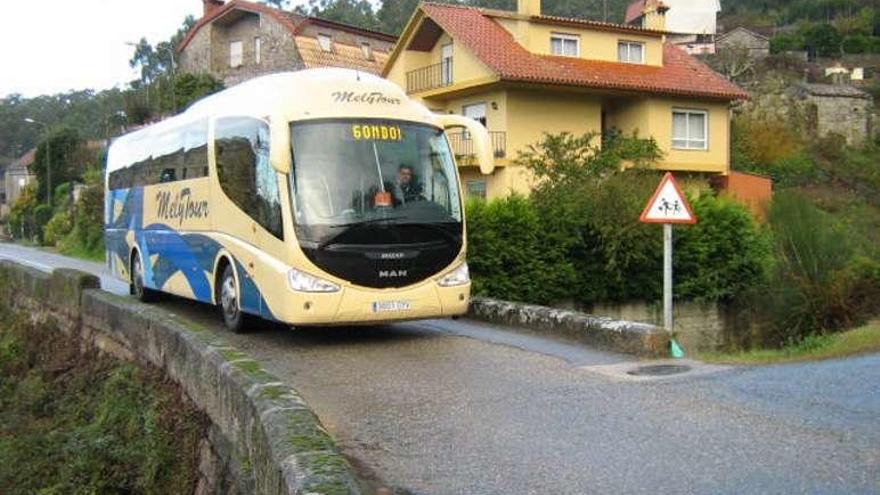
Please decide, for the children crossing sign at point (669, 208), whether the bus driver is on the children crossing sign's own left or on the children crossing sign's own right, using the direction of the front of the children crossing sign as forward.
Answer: on the children crossing sign's own right

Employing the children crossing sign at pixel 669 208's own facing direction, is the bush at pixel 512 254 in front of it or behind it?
behind

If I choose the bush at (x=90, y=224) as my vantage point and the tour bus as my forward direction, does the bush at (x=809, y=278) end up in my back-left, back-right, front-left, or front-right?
front-left

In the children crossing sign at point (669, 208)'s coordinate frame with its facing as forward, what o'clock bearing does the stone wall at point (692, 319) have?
The stone wall is roughly at 6 o'clock from the children crossing sign.

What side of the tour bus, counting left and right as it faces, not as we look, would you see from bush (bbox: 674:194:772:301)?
left

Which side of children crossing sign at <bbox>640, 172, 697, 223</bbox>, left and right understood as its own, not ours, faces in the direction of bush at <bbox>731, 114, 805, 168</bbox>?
back

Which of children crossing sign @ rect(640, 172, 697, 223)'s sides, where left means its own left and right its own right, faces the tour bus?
right

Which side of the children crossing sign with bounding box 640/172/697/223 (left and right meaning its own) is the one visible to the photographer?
front
